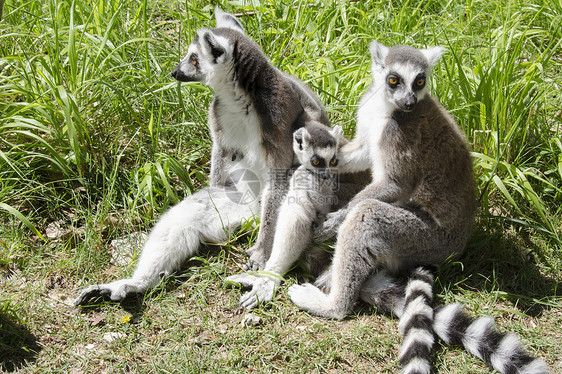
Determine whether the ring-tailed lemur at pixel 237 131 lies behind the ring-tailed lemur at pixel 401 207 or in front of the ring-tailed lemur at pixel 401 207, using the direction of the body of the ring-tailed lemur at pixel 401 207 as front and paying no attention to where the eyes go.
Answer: in front

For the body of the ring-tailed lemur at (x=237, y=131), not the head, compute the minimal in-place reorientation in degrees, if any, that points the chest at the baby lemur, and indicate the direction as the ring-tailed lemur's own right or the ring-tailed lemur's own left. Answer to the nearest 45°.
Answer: approximately 90° to the ring-tailed lemur's own left

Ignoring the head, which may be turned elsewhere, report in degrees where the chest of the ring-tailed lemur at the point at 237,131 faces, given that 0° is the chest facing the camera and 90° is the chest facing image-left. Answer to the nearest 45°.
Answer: approximately 45°

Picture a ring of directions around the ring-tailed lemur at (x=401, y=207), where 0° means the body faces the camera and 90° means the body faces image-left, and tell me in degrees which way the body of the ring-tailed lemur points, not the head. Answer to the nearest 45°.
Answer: approximately 90°

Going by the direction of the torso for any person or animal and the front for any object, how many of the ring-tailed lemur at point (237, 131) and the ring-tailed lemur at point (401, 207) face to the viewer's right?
0
